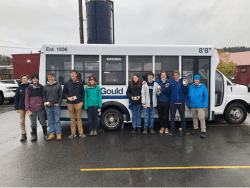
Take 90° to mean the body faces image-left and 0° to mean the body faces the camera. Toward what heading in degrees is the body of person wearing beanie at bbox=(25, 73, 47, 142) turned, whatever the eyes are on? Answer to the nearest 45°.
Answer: approximately 0°

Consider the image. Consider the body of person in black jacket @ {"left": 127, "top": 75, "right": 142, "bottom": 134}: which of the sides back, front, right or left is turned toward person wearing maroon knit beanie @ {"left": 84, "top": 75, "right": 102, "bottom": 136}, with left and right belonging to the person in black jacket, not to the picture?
right

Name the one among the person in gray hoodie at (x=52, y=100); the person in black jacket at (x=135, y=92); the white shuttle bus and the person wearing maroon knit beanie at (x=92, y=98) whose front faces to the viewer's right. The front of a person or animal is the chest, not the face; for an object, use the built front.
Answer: the white shuttle bus

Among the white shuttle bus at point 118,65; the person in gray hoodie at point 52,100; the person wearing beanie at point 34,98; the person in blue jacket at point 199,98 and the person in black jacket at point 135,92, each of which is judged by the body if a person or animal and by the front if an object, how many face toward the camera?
4

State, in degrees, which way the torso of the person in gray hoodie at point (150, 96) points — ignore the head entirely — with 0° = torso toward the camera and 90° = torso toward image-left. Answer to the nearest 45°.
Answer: approximately 0°

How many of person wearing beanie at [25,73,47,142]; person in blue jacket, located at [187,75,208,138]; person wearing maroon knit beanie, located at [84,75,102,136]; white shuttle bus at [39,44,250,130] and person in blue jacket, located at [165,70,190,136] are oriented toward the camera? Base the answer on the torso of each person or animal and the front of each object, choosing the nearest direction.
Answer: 4

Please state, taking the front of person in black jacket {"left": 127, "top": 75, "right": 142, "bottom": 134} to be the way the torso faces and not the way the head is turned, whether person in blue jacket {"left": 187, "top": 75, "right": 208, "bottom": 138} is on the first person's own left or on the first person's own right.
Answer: on the first person's own left

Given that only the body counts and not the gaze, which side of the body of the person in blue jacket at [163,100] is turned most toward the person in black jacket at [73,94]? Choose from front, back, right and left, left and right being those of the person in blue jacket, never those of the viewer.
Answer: right

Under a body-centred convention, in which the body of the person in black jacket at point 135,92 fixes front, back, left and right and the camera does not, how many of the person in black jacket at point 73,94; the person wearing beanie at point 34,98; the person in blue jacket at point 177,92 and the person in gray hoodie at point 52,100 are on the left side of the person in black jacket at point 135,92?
1

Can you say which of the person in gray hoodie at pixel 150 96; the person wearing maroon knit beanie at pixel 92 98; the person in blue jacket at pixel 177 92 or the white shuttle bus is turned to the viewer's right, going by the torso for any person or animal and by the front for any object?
the white shuttle bus
